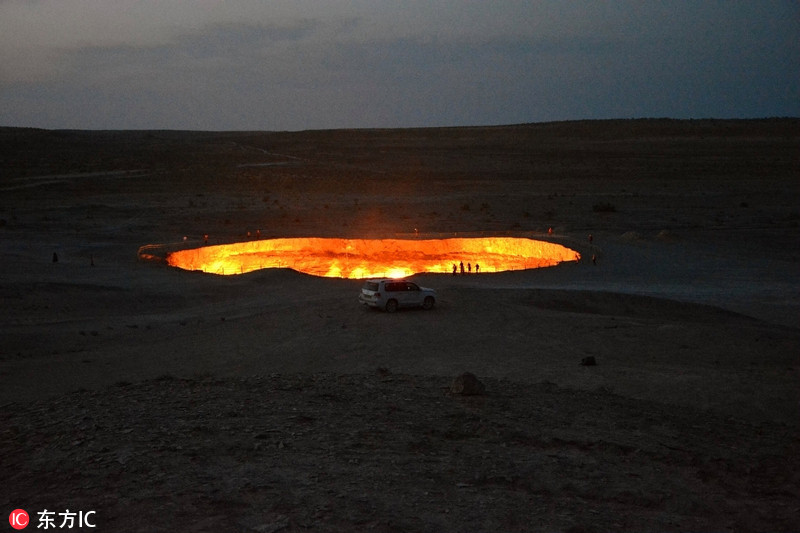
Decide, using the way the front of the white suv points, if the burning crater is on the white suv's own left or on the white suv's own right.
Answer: on the white suv's own left

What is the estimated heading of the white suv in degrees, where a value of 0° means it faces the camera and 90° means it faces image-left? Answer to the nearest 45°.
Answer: approximately 225°
